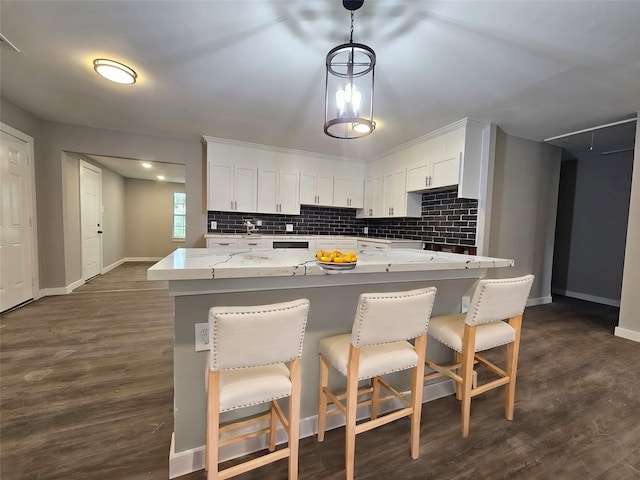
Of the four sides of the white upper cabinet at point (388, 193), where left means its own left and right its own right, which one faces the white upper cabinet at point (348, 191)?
right

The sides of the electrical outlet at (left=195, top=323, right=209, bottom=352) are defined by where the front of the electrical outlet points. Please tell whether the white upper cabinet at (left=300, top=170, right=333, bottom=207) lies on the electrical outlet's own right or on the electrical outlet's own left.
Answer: on the electrical outlet's own left

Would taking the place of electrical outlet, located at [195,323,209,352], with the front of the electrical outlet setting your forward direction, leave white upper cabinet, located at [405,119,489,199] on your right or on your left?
on your left

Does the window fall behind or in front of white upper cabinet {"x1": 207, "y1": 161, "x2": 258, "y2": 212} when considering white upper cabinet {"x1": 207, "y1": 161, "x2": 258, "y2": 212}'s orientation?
behind

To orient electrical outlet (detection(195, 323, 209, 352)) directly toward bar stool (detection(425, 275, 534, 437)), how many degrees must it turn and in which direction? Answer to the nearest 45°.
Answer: approximately 45° to its left

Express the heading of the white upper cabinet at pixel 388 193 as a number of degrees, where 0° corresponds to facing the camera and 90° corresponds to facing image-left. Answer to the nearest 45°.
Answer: approximately 45°

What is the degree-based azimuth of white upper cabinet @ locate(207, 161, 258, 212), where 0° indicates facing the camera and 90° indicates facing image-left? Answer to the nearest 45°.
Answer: approximately 315°

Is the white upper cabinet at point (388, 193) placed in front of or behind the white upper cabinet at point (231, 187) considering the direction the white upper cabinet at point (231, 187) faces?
in front

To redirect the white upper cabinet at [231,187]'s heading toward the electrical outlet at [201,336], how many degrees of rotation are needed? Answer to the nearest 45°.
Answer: approximately 45° to its right

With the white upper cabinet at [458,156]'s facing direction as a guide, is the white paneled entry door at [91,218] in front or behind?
in front

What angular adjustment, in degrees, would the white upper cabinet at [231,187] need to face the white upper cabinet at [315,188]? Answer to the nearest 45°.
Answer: approximately 45° to its left

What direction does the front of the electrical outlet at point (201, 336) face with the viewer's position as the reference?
facing the viewer and to the right of the viewer

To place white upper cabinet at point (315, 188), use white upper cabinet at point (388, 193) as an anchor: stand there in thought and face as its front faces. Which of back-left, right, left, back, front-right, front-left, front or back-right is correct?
front-right
